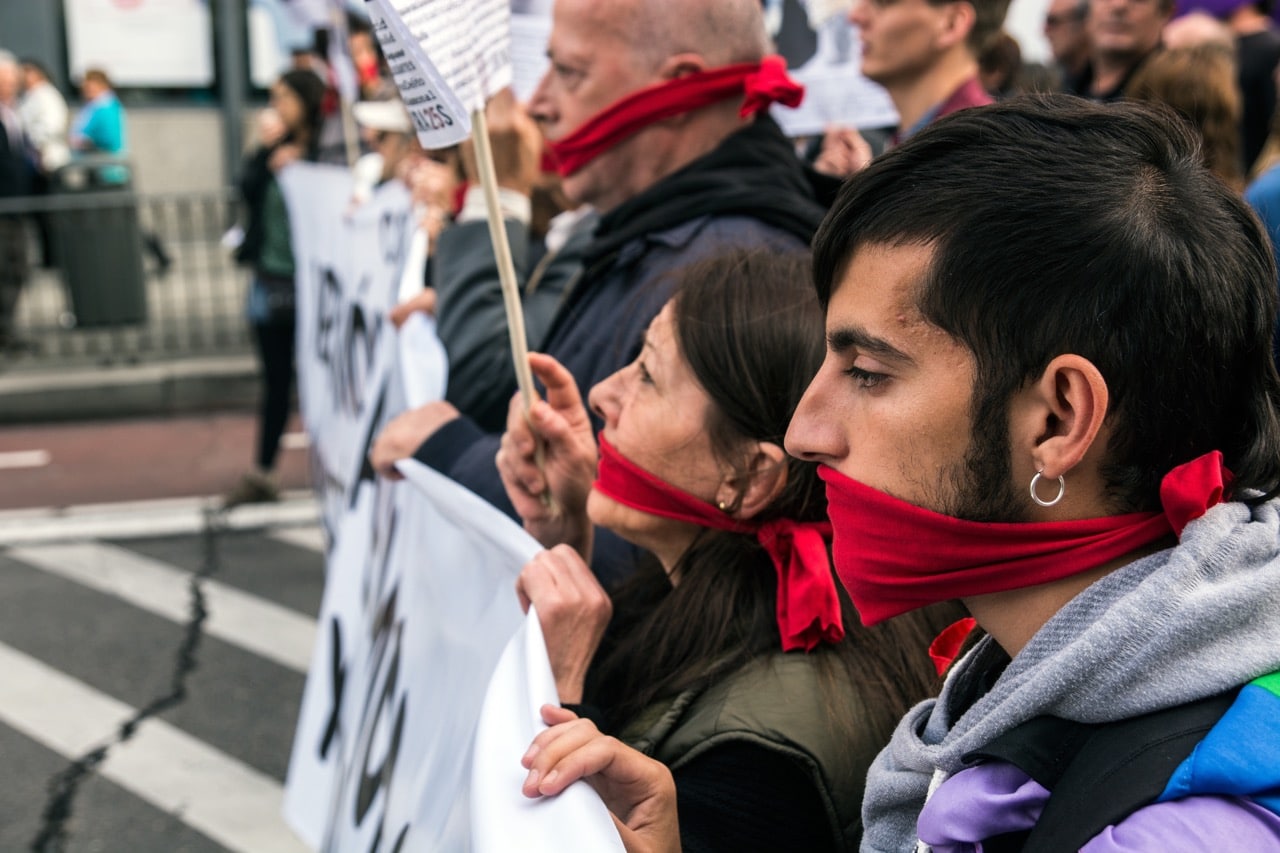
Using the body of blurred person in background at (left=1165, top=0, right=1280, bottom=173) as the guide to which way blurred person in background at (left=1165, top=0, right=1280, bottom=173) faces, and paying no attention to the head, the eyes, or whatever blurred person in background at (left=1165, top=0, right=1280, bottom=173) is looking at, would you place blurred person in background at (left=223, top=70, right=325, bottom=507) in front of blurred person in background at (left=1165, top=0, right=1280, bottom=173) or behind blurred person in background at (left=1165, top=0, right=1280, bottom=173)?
in front

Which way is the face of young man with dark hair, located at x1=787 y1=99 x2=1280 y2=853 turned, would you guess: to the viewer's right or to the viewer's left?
to the viewer's left

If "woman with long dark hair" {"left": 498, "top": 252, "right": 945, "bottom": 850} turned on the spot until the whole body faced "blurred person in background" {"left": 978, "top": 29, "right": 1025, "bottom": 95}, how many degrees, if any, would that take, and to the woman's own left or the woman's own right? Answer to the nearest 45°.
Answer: approximately 90° to the woman's own right

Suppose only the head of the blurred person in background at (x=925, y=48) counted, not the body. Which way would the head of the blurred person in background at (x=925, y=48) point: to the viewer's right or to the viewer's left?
to the viewer's left

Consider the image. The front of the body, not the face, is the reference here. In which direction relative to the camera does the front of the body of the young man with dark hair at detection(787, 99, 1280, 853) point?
to the viewer's left

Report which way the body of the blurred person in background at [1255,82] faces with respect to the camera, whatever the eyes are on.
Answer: to the viewer's left

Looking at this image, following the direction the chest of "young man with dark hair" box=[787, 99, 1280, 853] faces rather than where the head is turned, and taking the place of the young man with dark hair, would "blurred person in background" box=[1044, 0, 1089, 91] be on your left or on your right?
on your right

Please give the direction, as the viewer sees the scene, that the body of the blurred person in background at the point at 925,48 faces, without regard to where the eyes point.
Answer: to the viewer's left

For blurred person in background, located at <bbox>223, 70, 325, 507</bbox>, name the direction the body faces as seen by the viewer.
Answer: to the viewer's left

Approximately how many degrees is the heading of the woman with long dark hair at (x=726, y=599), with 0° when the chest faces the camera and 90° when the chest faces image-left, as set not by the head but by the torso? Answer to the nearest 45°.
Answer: approximately 90°

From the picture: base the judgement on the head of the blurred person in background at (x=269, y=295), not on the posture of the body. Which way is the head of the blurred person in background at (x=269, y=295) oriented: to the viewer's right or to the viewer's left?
to the viewer's left

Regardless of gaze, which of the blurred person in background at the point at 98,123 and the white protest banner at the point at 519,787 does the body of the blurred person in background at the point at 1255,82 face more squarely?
the blurred person in background

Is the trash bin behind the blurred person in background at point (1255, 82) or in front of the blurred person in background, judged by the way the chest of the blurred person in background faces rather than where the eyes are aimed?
in front
